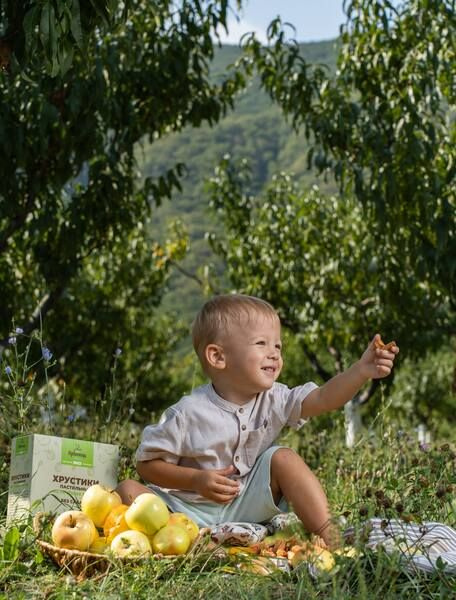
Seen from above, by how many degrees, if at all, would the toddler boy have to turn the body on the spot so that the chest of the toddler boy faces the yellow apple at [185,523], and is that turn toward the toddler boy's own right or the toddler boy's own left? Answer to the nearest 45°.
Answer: approximately 45° to the toddler boy's own right

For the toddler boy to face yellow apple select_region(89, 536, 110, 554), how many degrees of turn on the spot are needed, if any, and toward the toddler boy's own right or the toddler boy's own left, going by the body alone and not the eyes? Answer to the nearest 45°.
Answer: approximately 90° to the toddler boy's own right

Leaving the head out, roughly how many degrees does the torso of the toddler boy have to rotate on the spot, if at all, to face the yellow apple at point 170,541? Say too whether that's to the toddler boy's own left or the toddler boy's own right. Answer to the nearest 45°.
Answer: approximately 45° to the toddler boy's own right

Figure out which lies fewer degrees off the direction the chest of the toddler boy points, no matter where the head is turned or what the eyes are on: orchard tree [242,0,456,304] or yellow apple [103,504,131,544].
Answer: the yellow apple

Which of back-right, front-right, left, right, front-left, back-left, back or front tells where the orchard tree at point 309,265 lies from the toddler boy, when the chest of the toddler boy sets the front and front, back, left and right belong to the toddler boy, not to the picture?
back-left

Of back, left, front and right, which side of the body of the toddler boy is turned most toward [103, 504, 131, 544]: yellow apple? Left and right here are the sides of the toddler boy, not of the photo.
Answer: right

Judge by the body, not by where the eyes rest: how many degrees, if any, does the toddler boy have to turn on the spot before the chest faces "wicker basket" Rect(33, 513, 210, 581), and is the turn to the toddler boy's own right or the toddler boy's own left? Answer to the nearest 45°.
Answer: approximately 90° to the toddler boy's own right

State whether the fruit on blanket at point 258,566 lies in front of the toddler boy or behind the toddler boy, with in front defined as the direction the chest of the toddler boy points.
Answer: in front

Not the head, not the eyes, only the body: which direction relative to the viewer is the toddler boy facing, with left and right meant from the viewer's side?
facing the viewer and to the right of the viewer

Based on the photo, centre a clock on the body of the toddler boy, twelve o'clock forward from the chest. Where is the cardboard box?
The cardboard box is roughly at 4 o'clock from the toddler boy.

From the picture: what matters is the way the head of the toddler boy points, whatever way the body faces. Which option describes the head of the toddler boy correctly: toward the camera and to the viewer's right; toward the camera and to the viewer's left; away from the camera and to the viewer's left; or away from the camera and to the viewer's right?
toward the camera and to the viewer's right

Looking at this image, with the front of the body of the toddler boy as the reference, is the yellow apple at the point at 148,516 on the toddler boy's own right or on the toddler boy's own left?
on the toddler boy's own right

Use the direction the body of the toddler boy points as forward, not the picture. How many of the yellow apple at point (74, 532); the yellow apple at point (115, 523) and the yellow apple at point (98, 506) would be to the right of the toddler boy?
3
